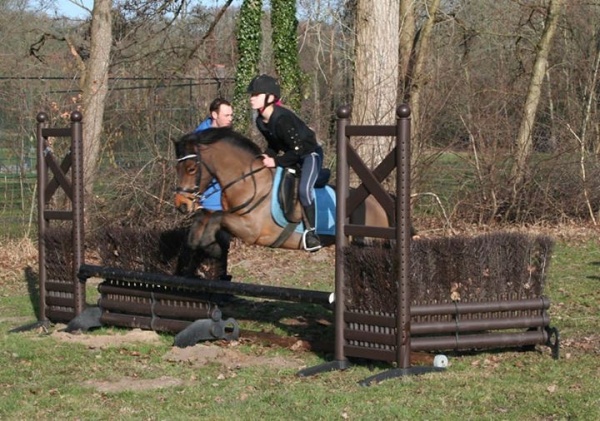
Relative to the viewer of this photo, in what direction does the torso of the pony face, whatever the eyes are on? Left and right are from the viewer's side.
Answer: facing to the left of the viewer

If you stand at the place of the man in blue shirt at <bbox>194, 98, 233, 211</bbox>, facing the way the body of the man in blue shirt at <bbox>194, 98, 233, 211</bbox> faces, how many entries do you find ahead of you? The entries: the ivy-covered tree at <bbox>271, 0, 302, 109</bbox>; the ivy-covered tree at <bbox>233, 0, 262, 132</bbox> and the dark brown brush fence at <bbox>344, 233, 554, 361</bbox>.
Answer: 1

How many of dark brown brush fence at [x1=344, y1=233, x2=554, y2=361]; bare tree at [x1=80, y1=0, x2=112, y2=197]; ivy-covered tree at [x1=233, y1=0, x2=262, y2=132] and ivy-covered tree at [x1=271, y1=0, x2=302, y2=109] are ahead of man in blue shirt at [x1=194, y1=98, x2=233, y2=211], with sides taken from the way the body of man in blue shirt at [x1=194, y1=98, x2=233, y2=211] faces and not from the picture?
1

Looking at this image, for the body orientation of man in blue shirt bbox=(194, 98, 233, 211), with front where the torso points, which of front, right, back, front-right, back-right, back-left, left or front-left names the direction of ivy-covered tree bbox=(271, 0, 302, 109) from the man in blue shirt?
back-left

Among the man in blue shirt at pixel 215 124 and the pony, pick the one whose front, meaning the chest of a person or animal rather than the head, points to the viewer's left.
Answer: the pony

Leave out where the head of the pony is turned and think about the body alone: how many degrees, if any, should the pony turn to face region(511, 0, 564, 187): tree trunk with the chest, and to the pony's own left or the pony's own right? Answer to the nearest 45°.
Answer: approximately 135° to the pony's own right

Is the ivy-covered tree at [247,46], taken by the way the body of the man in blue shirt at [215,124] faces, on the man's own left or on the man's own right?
on the man's own left

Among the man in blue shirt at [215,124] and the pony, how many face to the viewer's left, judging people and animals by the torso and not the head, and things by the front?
1

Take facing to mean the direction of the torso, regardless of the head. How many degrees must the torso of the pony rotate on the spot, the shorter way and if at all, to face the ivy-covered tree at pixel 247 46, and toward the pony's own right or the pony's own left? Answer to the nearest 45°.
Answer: approximately 90° to the pony's own right

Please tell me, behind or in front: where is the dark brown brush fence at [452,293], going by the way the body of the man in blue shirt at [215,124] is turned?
in front

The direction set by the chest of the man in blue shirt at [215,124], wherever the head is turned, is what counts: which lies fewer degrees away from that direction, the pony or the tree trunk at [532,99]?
the pony

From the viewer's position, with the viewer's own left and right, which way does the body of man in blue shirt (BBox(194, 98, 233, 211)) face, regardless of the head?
facing the viewer and to the right of the viewer
